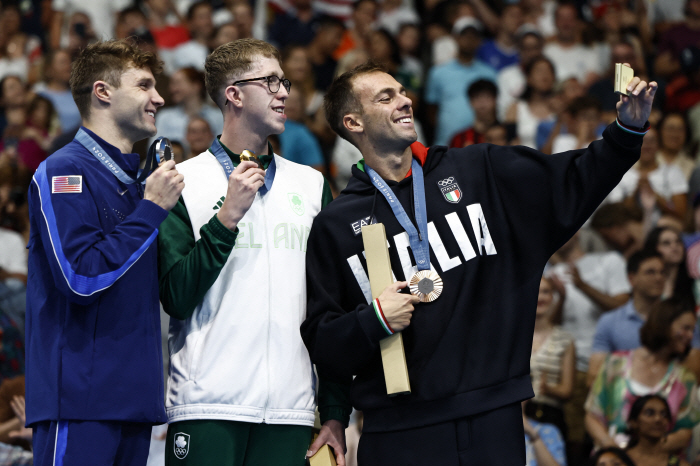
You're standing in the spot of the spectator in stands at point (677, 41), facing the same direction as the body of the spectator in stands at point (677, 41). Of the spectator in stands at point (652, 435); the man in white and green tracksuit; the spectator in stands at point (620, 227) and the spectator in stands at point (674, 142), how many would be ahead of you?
4

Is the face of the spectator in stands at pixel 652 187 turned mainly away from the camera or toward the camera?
toward the camera

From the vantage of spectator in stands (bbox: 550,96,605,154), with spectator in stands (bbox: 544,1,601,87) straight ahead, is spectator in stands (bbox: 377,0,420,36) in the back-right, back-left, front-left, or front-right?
front-left

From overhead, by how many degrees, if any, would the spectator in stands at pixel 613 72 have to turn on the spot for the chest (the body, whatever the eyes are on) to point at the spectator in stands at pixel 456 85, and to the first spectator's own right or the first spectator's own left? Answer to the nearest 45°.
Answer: approximately 90° to the first spectator's own right

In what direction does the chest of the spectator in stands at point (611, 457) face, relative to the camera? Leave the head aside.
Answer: toward the camera

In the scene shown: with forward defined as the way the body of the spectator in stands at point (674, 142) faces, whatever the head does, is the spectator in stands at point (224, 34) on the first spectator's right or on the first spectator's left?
on the first spectator's right

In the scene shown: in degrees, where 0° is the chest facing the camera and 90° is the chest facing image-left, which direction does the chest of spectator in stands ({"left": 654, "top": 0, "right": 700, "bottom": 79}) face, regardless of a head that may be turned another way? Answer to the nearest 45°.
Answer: approximately 0°

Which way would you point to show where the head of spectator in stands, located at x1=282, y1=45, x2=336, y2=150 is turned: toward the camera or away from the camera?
toward the camera

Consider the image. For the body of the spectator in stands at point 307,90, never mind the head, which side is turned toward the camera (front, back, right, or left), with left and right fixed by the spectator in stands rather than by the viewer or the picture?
front

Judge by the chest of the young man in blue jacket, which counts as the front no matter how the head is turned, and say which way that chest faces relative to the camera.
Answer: to the viewer's right

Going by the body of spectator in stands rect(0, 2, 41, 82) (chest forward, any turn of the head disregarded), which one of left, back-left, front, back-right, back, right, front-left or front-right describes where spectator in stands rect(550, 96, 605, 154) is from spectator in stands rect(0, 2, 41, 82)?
front-left

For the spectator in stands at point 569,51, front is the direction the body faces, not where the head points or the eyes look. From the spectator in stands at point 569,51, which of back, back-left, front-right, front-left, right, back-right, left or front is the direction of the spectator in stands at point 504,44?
right

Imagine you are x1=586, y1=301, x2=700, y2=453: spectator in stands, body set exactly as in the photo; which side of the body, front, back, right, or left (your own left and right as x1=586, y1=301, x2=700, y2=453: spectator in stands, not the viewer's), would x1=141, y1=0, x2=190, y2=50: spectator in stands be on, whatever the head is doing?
back

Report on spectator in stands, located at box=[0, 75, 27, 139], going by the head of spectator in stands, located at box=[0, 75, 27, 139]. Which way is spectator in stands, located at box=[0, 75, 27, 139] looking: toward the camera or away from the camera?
toward the camera

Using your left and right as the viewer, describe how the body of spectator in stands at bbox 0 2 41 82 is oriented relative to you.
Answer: facing the viewer
